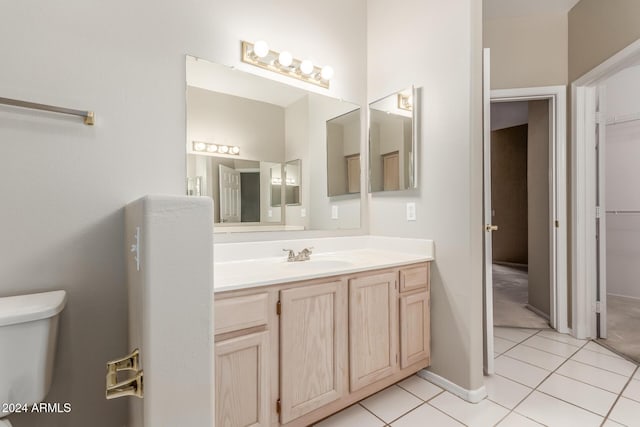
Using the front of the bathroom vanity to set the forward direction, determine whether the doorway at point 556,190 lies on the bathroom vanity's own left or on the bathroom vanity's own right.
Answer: on the bathroom vanity's own left

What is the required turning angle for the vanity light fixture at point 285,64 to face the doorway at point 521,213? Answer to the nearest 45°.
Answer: approximately 90° to its left

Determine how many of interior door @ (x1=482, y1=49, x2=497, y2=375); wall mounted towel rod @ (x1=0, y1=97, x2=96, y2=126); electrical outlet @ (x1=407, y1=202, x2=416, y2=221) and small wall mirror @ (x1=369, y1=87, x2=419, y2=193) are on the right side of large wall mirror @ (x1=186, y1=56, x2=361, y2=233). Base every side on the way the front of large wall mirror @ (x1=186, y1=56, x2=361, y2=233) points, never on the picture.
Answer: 1

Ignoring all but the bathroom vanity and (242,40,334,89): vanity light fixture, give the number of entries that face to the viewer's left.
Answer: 0

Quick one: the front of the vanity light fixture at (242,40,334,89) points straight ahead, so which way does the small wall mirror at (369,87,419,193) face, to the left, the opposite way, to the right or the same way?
to the right

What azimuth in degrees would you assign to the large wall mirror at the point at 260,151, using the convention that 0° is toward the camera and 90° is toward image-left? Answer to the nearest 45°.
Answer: approximately 315°

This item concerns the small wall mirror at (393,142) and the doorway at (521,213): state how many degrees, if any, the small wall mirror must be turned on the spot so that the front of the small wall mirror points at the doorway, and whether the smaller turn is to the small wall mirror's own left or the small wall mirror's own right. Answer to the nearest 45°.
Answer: approximately 180°

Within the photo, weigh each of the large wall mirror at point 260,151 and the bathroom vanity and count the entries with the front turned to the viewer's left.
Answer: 0

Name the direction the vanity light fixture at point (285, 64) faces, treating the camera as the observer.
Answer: facing the viewer and to the right of the viewer

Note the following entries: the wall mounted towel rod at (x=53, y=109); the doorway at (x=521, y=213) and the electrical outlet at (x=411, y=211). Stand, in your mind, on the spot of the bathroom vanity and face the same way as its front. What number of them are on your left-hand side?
2

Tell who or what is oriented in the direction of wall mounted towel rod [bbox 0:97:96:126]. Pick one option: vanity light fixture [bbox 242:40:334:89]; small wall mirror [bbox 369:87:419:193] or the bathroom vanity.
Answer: the small wall mirror

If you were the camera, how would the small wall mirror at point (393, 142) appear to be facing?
facing the viewer and to the left of the viewer

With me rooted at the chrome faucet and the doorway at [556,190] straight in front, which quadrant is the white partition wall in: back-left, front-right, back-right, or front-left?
back-right

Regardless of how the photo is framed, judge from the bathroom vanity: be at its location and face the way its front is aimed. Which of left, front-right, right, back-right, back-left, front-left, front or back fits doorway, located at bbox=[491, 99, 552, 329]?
left

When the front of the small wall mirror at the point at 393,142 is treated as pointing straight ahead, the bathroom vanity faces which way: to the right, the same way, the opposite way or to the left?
to the left

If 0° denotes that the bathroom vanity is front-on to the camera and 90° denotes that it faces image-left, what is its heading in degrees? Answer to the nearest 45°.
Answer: approximately 315°
